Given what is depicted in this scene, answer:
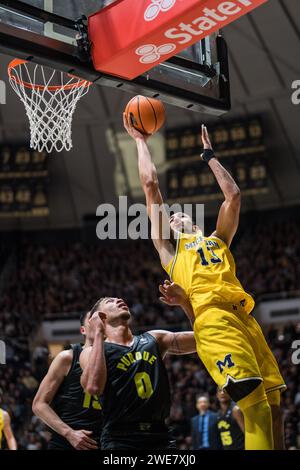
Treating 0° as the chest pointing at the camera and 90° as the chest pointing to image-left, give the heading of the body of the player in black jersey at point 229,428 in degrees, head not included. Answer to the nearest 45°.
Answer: approximately 45°

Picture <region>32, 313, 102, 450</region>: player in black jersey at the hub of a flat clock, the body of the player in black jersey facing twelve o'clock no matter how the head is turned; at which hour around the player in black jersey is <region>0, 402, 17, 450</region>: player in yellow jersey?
The player in yellow jersey is roughly at 7 o'clock from the player in black jersey.

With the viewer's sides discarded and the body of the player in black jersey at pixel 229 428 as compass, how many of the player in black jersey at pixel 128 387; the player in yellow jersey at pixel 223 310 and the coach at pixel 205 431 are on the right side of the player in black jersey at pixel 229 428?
1

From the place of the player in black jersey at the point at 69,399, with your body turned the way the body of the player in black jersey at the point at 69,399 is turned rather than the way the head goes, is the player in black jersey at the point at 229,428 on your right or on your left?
on your left

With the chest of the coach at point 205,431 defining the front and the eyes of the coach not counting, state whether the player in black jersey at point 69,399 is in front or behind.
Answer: in front

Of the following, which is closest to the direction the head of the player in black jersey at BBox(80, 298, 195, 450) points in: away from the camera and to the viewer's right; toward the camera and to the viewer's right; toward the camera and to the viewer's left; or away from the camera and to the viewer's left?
toward the camera and to the viewer's right
